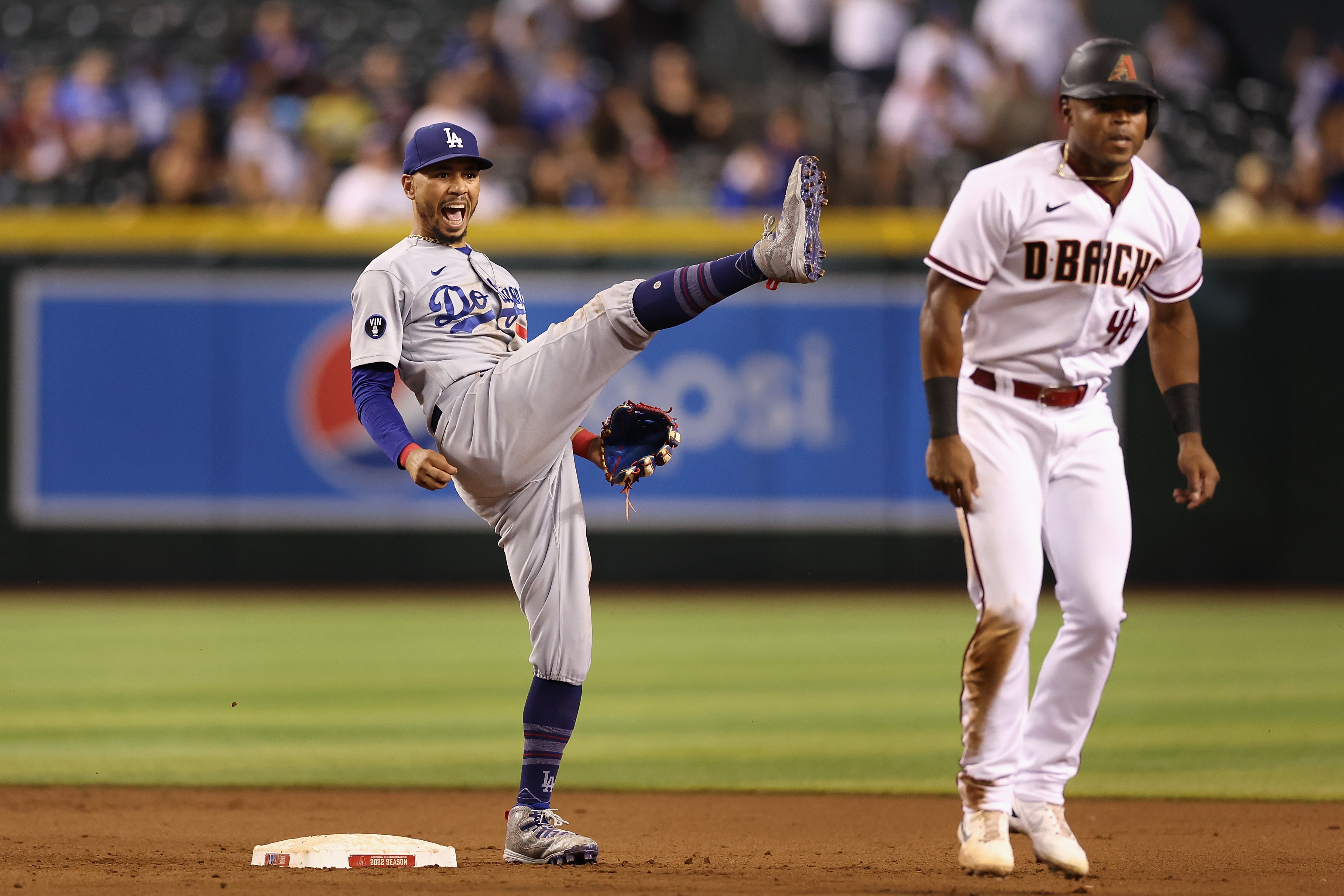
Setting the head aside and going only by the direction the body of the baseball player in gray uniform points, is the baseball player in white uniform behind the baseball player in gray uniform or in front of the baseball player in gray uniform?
in front

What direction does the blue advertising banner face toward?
toward the camera

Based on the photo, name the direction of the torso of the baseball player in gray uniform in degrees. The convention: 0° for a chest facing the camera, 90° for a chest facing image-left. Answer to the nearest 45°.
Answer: approximately 315°
